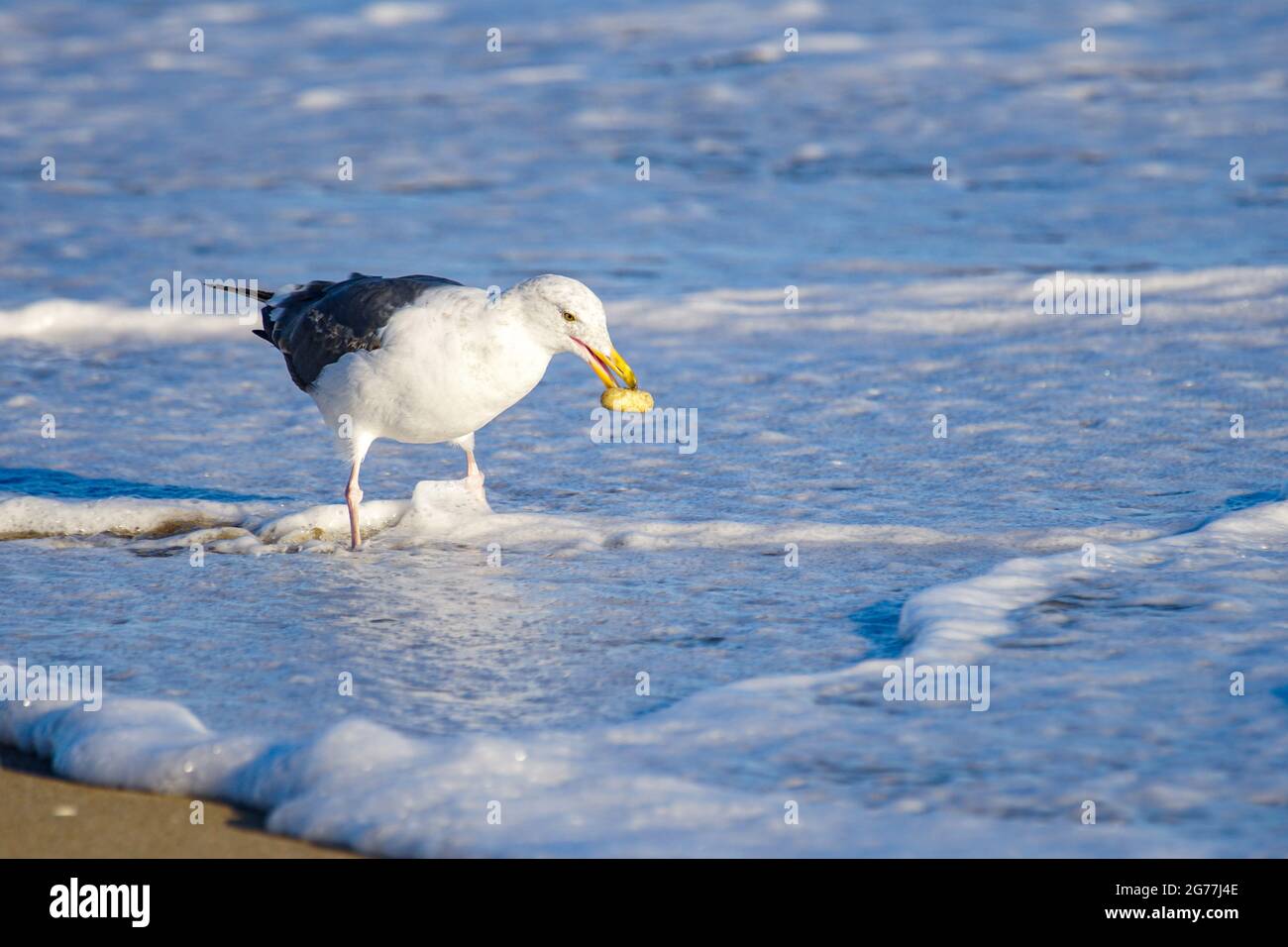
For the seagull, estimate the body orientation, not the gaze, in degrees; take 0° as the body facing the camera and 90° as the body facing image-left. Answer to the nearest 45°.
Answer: approximately 315°
